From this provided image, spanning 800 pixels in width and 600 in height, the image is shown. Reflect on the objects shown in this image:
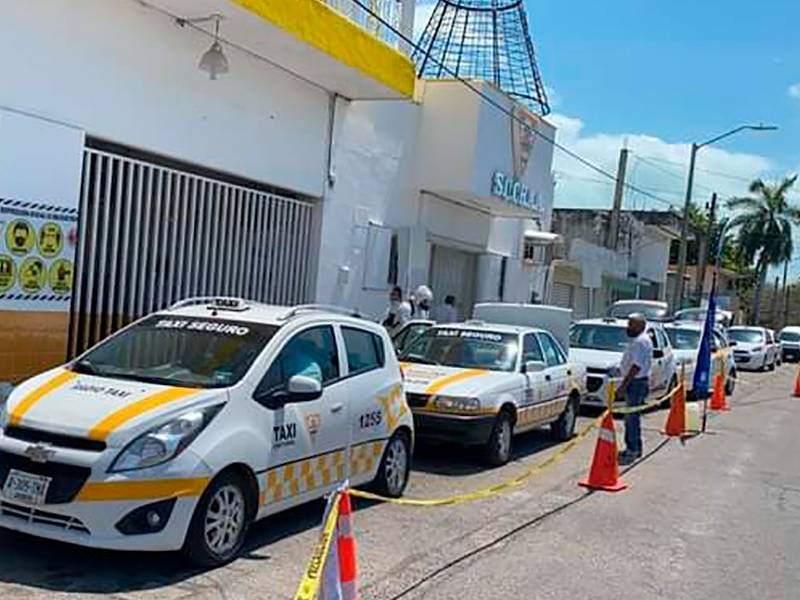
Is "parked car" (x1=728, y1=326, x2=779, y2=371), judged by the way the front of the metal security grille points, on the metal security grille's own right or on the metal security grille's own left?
on the metal security grille's own left

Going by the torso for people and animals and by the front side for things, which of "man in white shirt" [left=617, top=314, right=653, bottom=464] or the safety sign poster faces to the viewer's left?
the man in white shirt

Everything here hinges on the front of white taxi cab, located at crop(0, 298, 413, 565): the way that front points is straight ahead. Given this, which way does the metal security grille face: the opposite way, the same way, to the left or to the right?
to the left

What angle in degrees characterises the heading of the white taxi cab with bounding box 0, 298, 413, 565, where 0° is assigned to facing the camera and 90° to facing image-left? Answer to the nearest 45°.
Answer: approximately 45°

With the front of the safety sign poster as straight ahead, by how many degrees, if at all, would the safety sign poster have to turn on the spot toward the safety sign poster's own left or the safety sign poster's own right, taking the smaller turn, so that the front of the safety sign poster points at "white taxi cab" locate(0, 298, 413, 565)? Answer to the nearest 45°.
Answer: approximately 45° to the safety sign poster's own right

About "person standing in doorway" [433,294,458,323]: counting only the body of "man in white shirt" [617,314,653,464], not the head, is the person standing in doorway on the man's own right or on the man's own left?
on the man's own right

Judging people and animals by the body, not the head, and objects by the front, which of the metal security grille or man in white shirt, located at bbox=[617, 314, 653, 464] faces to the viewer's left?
the man in white shirt

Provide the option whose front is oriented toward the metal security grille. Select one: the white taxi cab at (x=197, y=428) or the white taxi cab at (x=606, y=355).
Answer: the white taxi cab at (x=606, y=355)

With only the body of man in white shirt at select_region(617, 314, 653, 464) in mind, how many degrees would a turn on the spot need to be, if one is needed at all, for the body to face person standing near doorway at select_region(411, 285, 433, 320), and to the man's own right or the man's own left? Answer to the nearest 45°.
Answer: approximately 45° to the man's own right

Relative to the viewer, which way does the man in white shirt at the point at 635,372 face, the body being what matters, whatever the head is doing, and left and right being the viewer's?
facing to the left of the viewer

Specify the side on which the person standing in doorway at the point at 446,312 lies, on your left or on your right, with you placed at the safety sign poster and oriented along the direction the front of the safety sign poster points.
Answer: on your left
